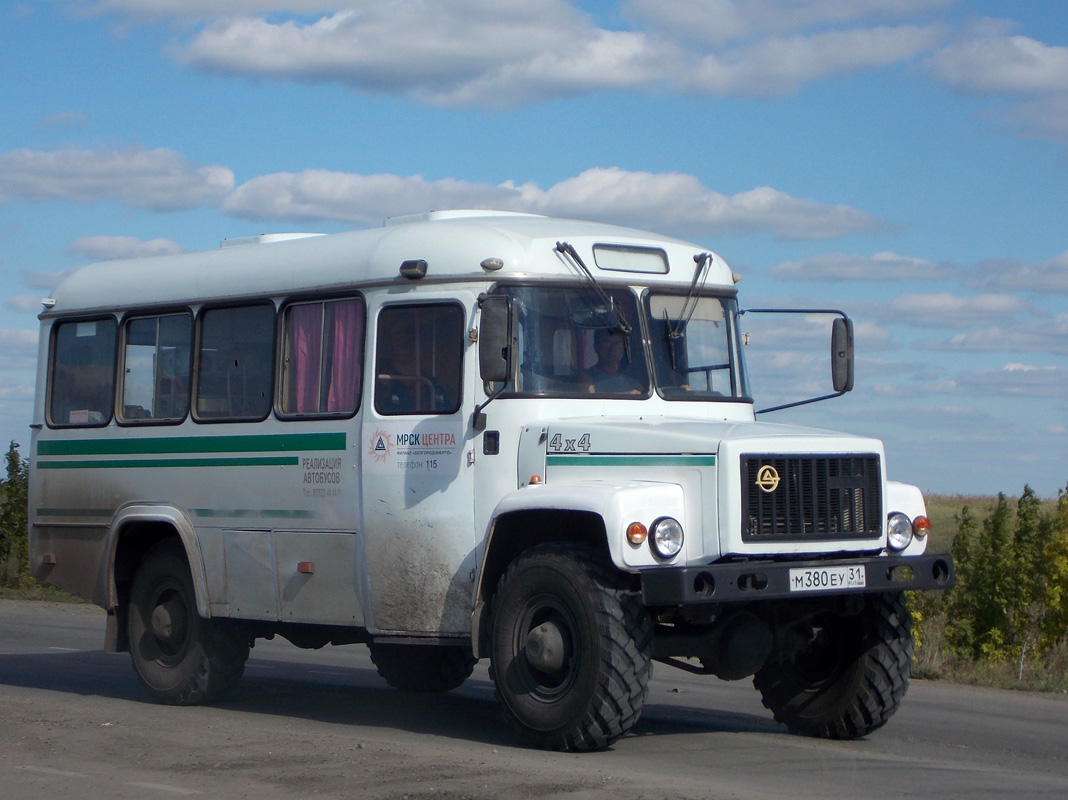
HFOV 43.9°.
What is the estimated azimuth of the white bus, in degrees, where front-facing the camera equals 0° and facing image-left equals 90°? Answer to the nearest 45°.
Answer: approximately 315°
